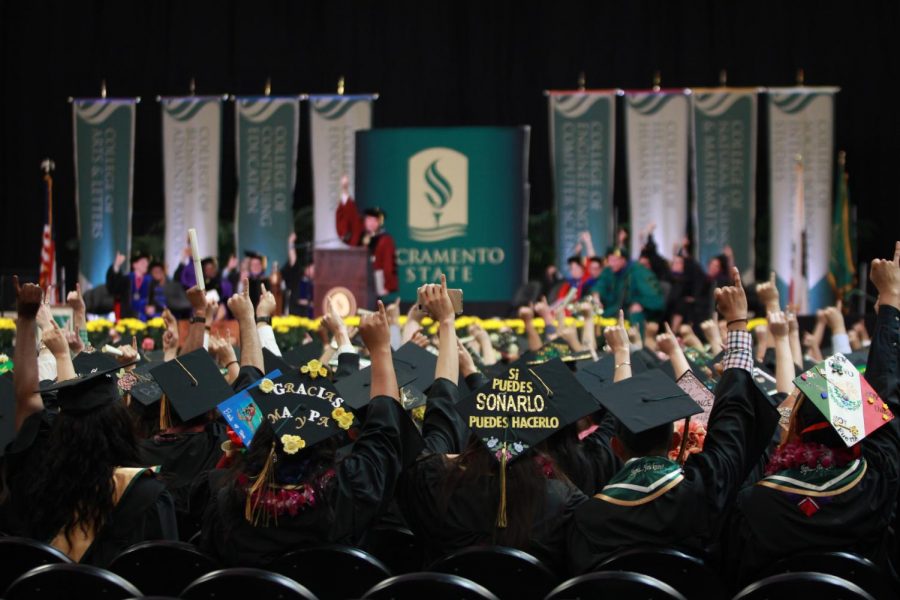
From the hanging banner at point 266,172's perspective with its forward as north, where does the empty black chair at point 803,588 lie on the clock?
The empty black chair is roughly at 12 o'clock from the hanging banner.

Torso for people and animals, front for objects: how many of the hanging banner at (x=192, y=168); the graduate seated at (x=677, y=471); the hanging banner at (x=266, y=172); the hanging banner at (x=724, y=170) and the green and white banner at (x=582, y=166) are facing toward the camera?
4

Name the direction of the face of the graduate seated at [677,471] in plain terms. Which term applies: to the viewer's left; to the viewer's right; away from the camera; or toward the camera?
away from the camera

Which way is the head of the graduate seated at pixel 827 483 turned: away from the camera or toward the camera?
away from the camera

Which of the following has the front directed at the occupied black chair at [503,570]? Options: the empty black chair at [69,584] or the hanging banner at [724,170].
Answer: the hanging banner

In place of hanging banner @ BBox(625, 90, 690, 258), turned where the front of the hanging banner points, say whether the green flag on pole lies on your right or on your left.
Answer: on your left

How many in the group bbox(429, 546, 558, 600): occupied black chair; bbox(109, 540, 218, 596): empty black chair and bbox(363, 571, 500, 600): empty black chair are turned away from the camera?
3

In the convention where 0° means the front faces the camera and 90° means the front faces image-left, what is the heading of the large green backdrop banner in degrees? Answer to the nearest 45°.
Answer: approximately 0°

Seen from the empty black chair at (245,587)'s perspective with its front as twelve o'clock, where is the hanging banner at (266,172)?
The hanging banner is roughly at 12 o'clock from the empty black chair.

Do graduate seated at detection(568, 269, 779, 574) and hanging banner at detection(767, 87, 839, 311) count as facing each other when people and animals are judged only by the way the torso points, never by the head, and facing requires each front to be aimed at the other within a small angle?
yes

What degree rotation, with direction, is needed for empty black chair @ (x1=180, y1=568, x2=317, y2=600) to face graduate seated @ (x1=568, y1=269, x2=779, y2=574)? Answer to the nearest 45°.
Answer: approximately 90° to its right

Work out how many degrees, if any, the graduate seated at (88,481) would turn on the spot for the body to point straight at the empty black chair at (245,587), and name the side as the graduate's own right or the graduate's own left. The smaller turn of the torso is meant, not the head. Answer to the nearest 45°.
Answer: approximately 180°

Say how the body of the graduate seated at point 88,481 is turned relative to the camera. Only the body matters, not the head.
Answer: away from the camera

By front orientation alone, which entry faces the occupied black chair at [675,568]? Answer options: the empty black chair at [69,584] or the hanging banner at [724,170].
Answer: the hanging banner

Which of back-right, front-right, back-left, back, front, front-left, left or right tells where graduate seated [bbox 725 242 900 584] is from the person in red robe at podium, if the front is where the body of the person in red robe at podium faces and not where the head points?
left

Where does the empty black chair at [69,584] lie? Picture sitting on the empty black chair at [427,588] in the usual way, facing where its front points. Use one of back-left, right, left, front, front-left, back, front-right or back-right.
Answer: left

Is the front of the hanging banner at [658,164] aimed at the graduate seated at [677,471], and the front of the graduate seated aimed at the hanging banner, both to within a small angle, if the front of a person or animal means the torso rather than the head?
yes
